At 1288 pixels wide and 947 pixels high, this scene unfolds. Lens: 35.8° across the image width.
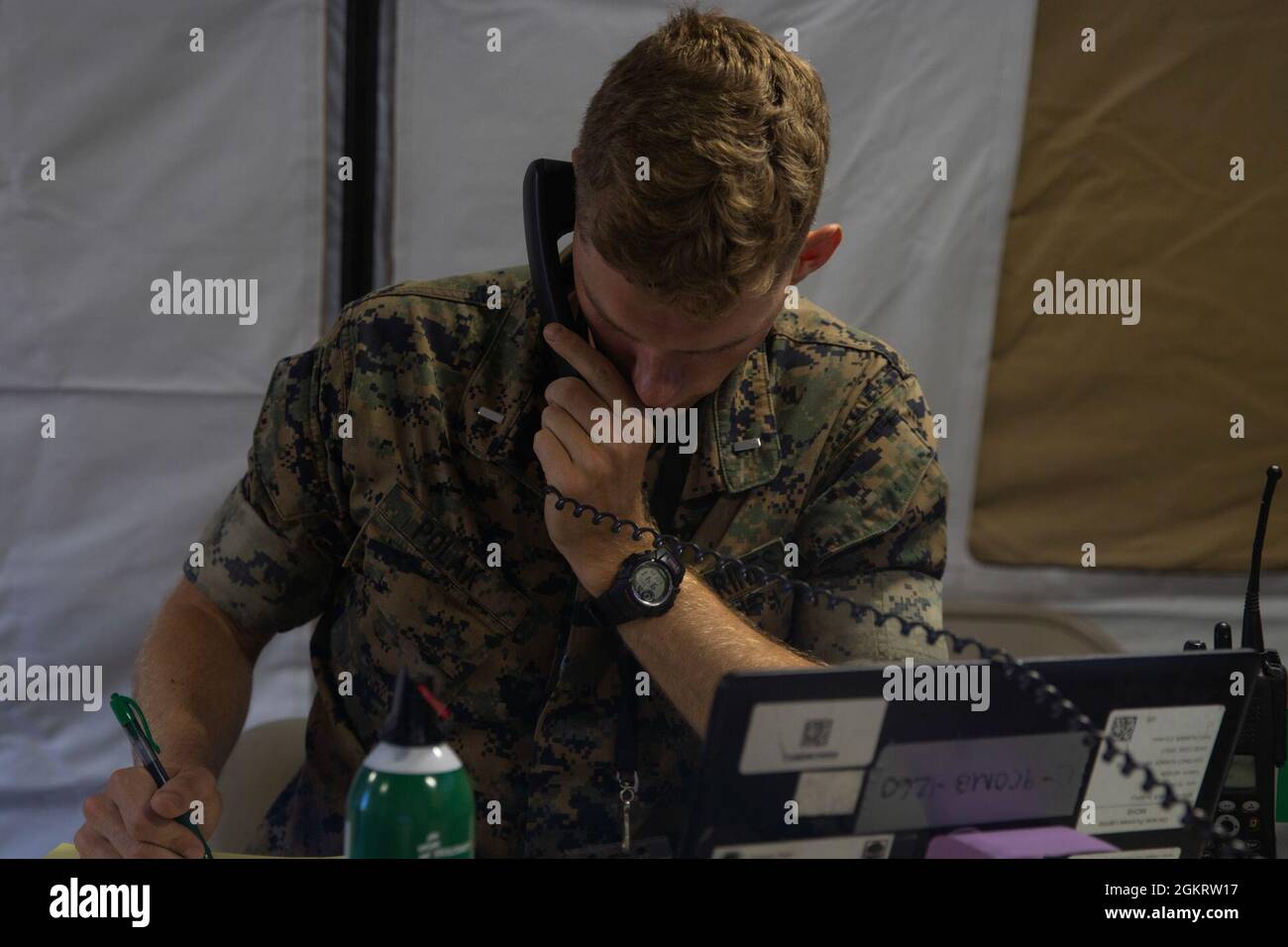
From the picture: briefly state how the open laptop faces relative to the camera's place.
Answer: facing away from the viewer

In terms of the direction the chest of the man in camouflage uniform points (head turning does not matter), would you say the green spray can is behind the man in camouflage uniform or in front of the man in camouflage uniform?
in front

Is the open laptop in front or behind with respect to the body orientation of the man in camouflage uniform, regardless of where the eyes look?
in front

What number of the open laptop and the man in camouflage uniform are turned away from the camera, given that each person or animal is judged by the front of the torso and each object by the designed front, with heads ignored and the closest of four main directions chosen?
1

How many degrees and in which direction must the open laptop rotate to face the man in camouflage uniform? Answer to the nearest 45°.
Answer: approximately 45° to its left

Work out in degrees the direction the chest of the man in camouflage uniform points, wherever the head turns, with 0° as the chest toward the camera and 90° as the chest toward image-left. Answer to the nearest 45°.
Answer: approximately 0°

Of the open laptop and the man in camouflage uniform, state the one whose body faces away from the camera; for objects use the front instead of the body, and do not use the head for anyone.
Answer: the open laptop

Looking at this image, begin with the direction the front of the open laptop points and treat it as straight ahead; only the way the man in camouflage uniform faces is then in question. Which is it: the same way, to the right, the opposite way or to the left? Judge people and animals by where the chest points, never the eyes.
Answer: the opposite way
